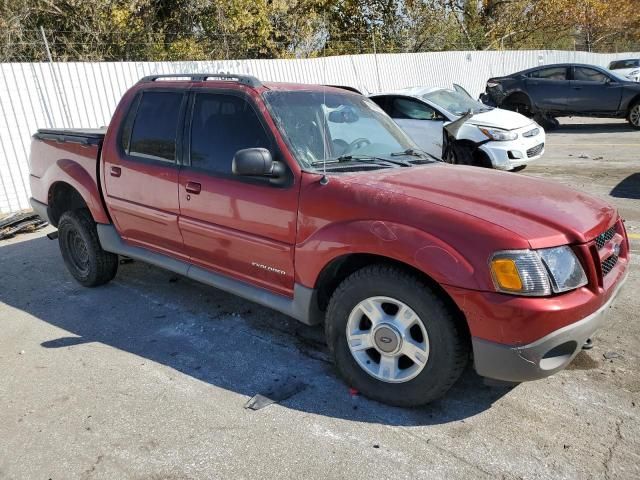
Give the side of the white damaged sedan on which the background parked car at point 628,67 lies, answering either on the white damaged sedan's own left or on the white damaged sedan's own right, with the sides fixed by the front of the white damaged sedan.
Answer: on the white damaged sedan's own left

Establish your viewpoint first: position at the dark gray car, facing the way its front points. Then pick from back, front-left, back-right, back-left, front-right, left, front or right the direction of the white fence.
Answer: back-right

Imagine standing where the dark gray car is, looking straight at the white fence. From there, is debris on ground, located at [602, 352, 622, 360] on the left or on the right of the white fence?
left

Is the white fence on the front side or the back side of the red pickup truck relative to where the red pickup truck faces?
on the back side

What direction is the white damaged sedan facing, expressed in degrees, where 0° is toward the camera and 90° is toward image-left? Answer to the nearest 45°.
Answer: approximately 315°

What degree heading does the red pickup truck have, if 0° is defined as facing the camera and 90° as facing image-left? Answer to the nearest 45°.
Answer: approximately 315°

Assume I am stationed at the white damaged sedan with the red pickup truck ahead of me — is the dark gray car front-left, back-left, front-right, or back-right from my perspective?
back-left

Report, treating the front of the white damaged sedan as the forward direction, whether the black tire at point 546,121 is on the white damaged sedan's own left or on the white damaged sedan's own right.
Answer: on the white damaged sedan's own left

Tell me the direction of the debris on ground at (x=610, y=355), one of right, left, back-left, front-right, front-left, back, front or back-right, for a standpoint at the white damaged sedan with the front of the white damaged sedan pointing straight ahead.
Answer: front-right

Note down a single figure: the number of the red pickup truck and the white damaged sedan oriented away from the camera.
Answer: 0
